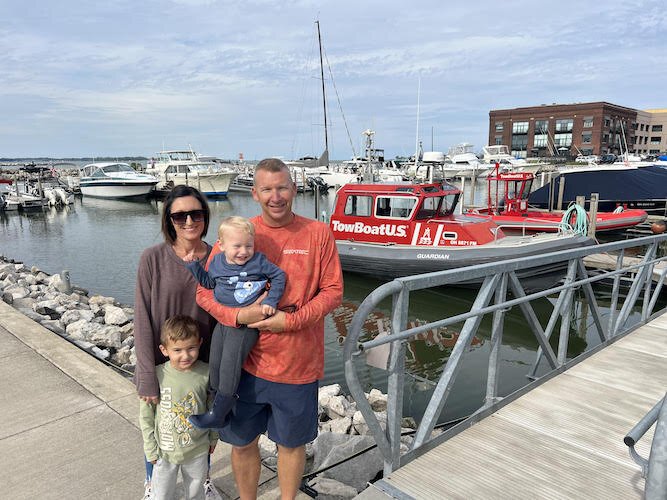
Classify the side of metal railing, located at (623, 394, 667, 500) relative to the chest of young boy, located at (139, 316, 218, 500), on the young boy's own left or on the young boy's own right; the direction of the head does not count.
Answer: on the young boy's own left

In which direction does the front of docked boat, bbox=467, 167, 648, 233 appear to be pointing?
to the viewer's right

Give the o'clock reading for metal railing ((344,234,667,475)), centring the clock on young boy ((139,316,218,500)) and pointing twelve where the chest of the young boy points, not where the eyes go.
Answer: The metal railing is roughly at 9 o'clock from the young boy.

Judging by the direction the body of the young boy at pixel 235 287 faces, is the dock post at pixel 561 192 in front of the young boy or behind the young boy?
behind

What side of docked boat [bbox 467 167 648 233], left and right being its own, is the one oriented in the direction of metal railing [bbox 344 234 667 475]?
right

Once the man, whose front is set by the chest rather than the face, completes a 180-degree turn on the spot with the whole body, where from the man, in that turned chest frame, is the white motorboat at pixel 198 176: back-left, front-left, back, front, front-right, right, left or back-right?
front

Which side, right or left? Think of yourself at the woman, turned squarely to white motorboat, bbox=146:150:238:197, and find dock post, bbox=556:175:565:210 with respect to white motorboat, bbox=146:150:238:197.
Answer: right
